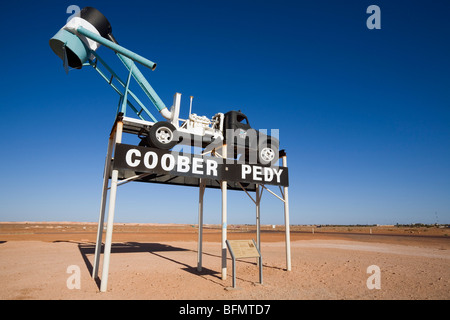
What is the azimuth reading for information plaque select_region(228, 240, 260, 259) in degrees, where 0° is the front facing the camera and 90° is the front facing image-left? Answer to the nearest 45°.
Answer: approximately 315°
